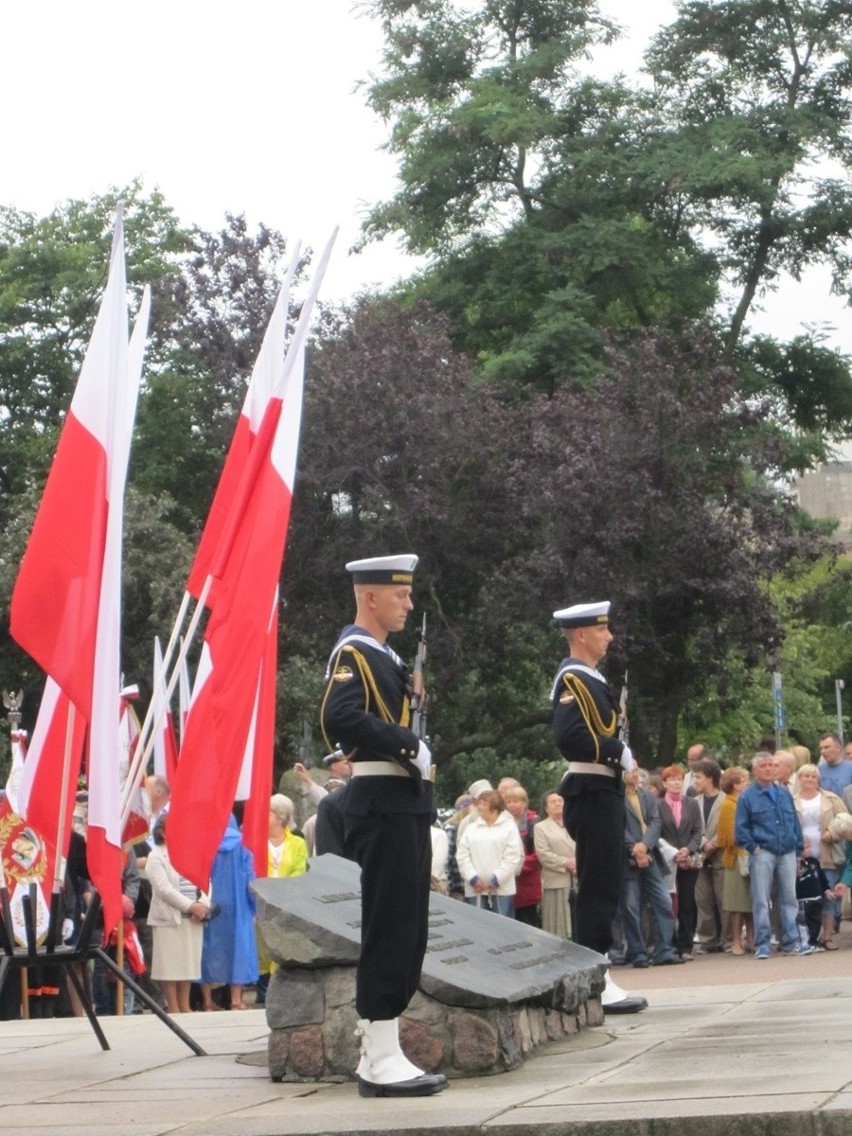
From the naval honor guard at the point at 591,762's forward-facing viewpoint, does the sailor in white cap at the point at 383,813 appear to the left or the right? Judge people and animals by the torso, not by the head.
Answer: on their right

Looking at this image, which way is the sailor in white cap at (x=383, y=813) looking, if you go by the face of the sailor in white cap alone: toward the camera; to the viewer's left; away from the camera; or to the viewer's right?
to the viewer's right

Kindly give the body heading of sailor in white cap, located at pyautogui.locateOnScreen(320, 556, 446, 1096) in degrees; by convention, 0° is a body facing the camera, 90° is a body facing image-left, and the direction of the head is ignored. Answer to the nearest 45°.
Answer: approximately 270°

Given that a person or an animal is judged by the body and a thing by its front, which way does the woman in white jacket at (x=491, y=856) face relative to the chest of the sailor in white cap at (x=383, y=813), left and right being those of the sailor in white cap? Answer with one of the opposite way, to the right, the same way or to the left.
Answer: to the right

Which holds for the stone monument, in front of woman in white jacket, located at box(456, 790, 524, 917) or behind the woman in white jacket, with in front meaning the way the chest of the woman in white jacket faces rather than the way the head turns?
in front

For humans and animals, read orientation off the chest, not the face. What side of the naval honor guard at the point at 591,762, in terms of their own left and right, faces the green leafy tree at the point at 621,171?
left

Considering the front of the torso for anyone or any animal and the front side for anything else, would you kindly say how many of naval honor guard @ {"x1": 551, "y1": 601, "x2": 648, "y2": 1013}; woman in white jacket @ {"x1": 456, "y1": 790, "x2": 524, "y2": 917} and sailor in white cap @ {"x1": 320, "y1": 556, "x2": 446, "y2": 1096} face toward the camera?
1

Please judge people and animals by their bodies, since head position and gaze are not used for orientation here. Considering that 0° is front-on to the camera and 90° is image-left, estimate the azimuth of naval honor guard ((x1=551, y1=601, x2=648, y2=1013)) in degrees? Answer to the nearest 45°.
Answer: approximately 270°

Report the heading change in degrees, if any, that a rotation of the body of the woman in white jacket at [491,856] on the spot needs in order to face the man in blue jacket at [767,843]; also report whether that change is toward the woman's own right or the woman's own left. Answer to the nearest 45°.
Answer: approximately 90° to the woman's own left

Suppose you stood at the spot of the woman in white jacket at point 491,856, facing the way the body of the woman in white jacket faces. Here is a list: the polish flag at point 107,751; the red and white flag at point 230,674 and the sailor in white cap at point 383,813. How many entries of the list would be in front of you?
3
